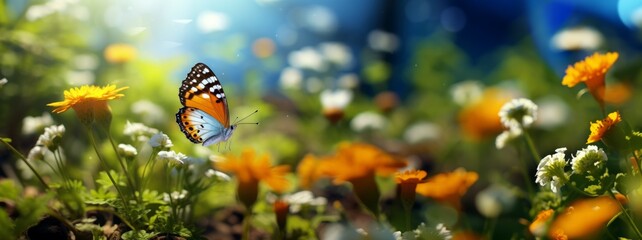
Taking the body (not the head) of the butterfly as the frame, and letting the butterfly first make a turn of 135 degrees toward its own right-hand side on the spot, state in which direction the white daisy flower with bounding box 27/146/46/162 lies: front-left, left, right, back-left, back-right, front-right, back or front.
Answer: right

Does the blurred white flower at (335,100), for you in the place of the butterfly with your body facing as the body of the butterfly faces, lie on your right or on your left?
on your left

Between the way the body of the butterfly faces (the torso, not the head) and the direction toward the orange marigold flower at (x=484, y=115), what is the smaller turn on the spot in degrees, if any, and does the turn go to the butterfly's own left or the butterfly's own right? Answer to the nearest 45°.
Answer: approximately 45° to the butterfly's own left

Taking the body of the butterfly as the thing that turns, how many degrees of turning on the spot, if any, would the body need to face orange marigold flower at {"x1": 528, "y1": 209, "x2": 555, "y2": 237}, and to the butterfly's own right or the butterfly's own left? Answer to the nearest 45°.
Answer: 0° — it already faces it

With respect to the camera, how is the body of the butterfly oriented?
to the viewer's right

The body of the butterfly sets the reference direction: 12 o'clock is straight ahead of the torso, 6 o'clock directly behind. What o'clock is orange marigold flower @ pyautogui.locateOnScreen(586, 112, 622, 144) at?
The orange marigold flower is roughly at 1 o'clock from the butterfly.
